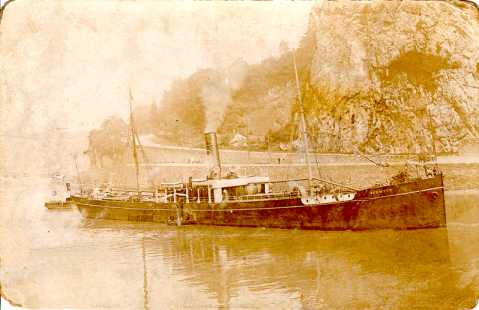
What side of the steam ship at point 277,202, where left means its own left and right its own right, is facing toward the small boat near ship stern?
back

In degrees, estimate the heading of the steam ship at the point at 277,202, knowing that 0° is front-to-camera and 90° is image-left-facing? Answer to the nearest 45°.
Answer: approximately 270°
